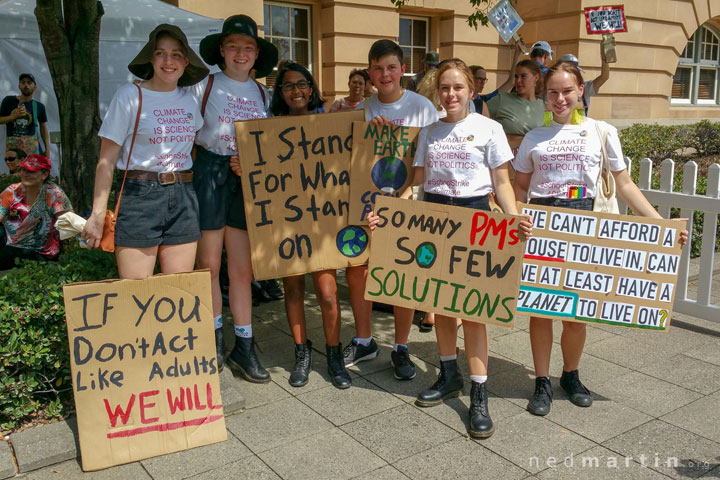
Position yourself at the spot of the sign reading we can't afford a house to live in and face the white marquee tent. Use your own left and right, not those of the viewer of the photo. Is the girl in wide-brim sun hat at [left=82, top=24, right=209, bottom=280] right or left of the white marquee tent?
left

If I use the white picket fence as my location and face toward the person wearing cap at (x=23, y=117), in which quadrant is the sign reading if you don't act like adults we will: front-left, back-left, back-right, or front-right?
front-left

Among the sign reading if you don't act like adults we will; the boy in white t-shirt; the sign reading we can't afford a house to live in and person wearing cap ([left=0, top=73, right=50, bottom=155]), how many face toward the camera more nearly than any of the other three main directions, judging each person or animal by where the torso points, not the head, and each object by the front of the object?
4

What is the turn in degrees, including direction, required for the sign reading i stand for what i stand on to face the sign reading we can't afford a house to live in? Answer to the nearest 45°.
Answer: approximately 90° to its left

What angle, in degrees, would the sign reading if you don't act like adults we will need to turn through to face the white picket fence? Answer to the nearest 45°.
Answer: approximately 90° to its left

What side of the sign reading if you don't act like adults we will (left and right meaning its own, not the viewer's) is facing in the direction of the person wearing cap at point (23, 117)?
back

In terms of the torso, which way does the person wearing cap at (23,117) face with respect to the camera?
toward the camera

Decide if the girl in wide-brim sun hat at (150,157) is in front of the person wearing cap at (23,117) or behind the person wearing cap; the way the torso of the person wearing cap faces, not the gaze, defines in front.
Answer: in front

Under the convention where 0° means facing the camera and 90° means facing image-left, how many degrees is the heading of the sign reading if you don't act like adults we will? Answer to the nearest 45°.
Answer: approximately 0°

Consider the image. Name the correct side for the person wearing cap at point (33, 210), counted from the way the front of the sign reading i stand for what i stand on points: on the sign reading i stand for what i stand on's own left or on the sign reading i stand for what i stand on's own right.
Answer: on the sign reading i stand for what i stand on's own right

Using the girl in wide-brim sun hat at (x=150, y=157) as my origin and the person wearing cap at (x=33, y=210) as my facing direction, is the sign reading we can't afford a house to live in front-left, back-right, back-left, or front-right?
back-right

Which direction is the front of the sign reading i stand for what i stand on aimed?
toward the camera

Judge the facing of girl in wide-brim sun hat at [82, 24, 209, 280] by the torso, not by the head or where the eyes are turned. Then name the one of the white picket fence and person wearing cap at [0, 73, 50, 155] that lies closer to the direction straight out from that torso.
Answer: the white picket fence

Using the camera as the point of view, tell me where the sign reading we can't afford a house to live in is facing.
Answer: facing the viewer

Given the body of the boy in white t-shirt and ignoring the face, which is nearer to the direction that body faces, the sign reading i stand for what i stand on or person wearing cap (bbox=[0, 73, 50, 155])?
the sign reading i stand for what i stand on
